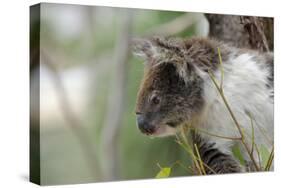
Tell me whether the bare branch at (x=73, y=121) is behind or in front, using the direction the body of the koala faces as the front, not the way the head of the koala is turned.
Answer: in front

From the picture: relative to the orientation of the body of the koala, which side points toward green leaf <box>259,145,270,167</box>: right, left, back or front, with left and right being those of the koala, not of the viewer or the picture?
back
